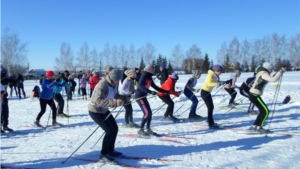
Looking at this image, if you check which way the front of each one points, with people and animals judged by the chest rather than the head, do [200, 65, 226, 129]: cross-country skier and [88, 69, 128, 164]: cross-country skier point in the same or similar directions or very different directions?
same or similar directions

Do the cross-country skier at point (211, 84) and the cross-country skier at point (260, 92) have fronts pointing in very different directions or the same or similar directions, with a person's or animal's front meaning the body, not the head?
same or similar directions

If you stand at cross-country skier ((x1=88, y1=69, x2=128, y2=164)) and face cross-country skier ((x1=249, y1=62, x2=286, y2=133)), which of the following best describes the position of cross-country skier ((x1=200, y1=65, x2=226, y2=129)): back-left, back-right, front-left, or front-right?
front-left

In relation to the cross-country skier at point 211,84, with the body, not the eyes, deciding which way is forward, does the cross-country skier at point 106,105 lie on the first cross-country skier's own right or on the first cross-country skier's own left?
on the first cross-country skier's own right
